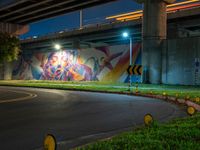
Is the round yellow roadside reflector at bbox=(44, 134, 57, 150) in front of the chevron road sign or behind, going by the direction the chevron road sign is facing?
in front

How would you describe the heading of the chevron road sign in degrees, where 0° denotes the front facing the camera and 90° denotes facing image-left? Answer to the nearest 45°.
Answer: approximately 0°

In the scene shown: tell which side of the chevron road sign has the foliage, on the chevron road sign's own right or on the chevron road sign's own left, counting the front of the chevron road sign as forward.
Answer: on the chevron road sign's own right

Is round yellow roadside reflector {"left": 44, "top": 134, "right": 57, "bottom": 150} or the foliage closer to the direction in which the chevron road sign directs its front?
the round yellow roadside reflector
